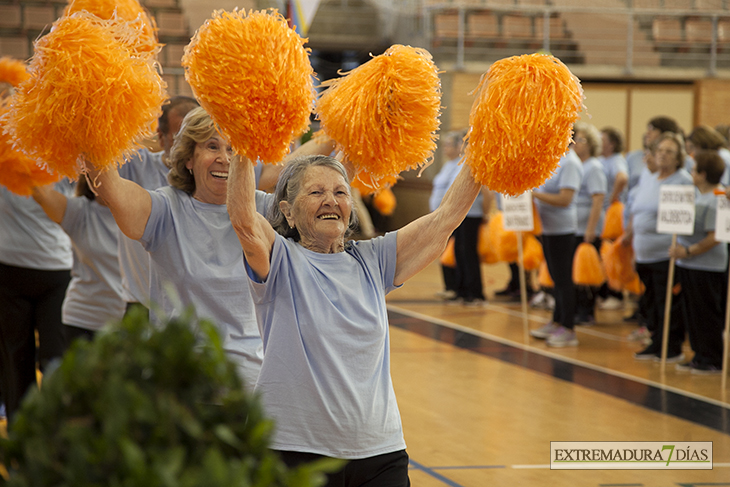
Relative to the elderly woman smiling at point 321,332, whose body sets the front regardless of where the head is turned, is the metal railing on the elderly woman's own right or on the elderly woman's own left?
on the elderly woman's own left

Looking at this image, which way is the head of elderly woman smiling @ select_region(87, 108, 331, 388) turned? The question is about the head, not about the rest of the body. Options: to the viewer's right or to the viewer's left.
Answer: to the viewer's right

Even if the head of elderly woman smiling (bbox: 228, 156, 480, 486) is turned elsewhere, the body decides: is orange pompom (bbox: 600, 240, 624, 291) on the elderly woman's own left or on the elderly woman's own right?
on the elderly woman's own left

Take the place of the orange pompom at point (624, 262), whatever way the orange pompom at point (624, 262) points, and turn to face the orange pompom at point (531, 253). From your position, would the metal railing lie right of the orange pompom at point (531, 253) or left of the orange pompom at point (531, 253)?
right

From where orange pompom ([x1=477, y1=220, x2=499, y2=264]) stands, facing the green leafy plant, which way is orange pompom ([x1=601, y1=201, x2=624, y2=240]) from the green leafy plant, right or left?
left

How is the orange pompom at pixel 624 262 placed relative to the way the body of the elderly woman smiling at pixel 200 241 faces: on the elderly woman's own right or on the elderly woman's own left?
on the elderly woman's own left

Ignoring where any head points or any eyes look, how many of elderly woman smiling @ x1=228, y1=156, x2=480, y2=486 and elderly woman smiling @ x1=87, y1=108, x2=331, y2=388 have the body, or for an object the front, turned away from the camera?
0

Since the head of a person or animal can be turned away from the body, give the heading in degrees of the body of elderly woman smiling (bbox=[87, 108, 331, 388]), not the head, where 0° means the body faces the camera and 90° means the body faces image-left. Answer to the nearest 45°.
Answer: approximately 315°

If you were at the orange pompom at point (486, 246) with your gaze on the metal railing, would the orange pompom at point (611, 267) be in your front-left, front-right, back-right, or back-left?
back-right

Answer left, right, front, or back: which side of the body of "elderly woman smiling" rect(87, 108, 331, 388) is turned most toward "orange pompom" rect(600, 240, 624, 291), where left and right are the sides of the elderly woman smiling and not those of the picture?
left
